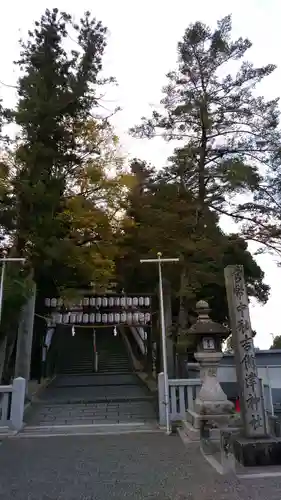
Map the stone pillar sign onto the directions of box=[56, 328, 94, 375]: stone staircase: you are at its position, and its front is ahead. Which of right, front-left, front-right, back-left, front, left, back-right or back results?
front

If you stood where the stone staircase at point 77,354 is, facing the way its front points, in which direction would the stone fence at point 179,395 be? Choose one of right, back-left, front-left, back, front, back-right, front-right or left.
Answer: front

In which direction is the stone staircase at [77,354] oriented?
toward the camera

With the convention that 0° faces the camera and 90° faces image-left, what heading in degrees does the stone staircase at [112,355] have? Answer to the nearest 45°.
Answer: approximately 0°

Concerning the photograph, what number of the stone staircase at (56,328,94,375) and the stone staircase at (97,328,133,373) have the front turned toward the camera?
2

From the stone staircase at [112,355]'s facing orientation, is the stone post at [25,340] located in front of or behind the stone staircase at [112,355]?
in front

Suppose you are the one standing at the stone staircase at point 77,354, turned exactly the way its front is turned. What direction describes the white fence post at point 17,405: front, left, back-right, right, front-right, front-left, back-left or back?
front
